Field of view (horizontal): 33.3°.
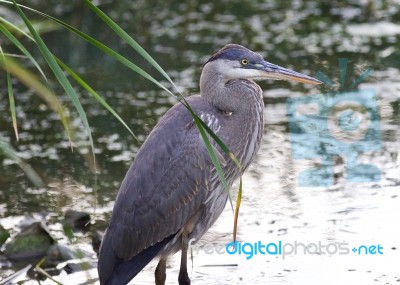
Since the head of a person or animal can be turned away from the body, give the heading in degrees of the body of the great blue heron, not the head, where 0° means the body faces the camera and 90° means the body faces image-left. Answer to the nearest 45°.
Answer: approximately 270°
